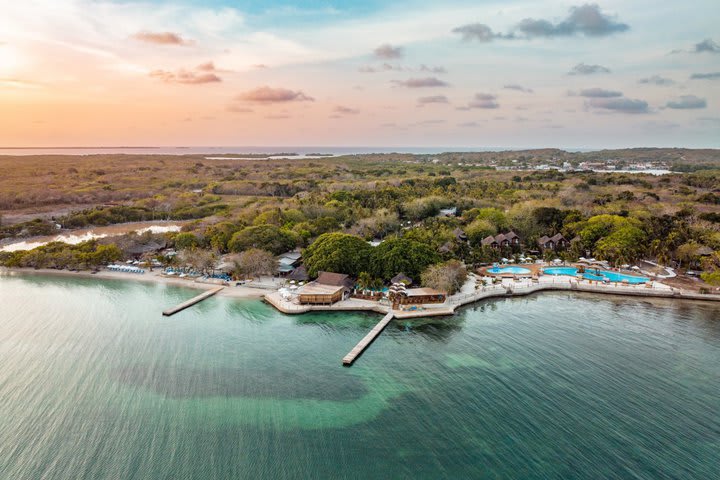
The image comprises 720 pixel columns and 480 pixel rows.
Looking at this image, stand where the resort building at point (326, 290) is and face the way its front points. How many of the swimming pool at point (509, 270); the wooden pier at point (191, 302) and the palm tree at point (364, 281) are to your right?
1

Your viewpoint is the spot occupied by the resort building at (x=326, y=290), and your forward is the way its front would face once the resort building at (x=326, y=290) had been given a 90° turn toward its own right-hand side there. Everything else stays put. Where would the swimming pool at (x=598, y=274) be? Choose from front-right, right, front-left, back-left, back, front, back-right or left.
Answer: back

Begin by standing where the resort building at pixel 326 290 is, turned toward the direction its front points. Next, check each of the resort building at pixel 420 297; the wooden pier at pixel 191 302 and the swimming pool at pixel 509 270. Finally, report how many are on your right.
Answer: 1

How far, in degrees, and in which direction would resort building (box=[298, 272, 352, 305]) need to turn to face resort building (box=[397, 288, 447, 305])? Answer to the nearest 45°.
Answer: approximately 90° to its left

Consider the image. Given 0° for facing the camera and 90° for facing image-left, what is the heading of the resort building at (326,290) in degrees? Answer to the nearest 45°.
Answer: approximately 0°

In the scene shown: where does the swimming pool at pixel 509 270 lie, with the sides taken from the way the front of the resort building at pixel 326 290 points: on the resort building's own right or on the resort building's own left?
on the resort building's own left

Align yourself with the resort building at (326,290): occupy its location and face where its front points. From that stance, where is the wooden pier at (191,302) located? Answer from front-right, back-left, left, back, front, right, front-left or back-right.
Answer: right
